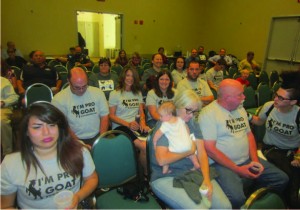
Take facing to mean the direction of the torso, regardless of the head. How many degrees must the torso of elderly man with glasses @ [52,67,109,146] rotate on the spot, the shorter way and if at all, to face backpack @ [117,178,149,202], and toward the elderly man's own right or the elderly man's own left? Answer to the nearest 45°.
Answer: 0° — they already face it

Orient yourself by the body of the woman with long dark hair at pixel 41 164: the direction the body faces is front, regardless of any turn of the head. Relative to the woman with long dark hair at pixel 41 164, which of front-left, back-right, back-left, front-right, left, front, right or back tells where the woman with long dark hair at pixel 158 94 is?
back-left

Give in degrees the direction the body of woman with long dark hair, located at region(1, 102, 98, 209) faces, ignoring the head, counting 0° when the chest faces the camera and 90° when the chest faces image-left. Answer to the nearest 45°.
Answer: approximately 0°

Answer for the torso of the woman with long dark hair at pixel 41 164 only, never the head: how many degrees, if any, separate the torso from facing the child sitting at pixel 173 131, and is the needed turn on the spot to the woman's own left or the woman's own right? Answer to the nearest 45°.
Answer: approximately 90° to the woman's own left

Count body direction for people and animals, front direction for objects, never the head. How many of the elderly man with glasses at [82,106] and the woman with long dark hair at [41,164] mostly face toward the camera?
2

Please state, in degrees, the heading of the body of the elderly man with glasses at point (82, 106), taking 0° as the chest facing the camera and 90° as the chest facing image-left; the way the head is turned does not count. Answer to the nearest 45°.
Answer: approximately 0°
